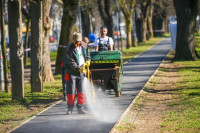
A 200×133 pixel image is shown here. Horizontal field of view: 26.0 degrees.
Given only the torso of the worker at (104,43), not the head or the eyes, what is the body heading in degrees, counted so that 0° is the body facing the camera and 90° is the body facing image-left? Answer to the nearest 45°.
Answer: approximately 0°

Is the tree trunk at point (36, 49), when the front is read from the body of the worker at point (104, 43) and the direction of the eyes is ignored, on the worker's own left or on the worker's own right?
on the worker's own right

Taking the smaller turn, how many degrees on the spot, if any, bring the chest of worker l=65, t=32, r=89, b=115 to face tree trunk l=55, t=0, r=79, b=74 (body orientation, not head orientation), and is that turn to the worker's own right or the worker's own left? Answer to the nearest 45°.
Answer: approximately 135° to the worker's own left

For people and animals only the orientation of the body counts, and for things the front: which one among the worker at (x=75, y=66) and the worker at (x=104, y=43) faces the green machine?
the worker at (x=104, y=43)

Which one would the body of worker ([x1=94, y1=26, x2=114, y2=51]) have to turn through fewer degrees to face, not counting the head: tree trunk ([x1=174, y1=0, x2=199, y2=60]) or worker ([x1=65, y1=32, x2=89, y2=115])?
the worker

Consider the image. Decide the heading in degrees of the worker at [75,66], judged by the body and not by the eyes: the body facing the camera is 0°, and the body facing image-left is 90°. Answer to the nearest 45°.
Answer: approximately 315°

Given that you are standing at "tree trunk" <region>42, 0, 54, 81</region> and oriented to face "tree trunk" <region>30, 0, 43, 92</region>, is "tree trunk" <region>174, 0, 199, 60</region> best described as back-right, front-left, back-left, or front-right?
back-left

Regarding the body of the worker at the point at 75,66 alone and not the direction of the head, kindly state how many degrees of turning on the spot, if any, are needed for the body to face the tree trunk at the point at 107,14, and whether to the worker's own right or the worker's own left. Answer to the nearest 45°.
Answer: approximately 135° to the worker's own left

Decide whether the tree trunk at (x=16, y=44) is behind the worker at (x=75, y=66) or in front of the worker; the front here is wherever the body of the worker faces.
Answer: behind
